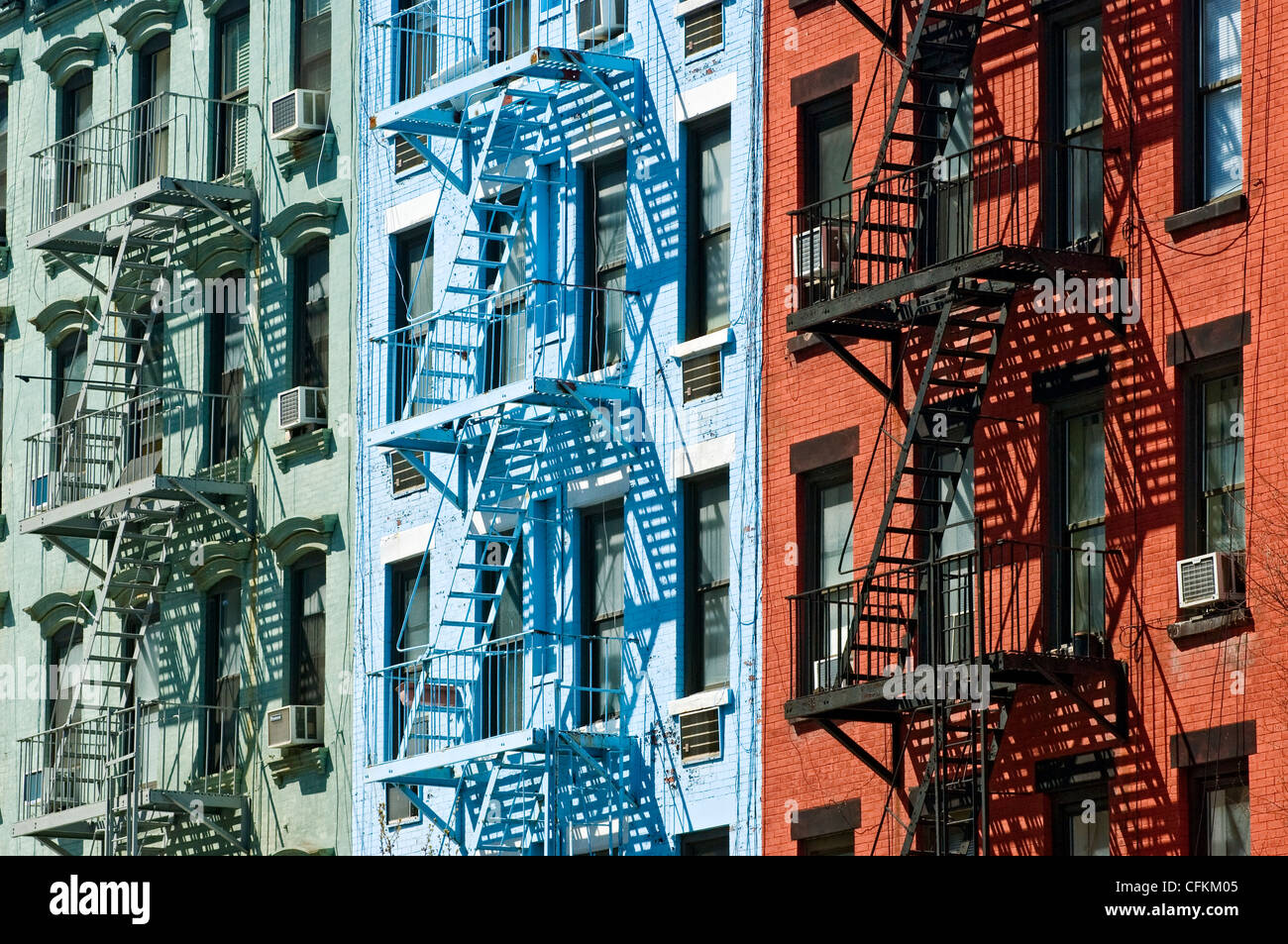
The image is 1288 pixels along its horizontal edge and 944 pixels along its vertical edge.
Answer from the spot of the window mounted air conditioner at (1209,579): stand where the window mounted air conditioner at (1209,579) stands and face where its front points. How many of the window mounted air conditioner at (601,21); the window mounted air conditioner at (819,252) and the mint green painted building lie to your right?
3

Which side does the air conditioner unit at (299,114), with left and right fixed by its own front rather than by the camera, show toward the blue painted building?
left

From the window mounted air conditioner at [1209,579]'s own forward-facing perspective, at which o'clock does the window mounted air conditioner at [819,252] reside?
the window mounted air conditioner at [819,252] is roughly at 3 o'clock from the window mounted air conditioner at [1209,579].

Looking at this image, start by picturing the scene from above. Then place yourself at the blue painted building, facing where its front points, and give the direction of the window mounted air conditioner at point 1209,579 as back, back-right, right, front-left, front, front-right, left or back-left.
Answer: left

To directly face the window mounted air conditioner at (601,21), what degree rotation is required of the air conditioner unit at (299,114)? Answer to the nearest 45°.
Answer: approximately 90° to its left

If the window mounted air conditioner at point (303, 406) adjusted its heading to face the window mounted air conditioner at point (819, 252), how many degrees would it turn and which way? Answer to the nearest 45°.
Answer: approximately 90° to its left

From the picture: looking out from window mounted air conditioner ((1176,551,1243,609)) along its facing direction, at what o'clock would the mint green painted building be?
The mint green painted building is roughly at 3 o'clock from the window mounted air conditioner.

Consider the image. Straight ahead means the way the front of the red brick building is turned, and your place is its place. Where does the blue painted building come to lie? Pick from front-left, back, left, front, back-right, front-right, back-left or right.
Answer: right

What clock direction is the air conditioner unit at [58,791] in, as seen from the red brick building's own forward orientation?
The air conditioner unit is roughly at 3 o'clock from the red brick building.

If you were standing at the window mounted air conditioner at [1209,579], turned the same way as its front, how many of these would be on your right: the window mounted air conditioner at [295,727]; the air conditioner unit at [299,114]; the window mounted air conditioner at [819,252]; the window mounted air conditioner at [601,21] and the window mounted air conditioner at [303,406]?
5

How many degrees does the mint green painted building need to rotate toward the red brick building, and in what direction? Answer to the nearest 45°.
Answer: approximately 90° to its left

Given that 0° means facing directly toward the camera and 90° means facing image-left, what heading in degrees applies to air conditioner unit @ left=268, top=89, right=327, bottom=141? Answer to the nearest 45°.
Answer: approximately 45°

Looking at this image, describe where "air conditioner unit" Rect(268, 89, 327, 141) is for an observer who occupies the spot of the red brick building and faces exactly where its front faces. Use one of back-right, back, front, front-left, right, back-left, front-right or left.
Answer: right
